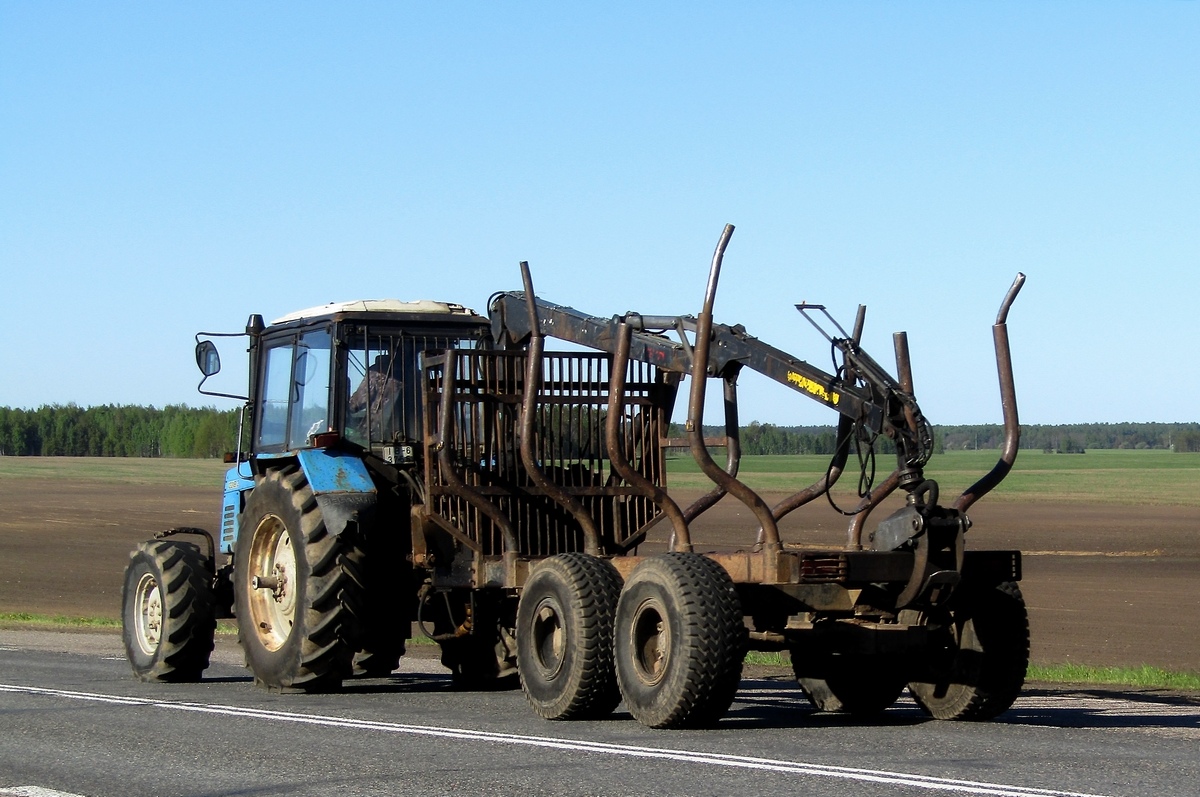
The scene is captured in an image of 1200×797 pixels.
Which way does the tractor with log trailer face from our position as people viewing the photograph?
facing away from the viewer and to the left of the viewer
